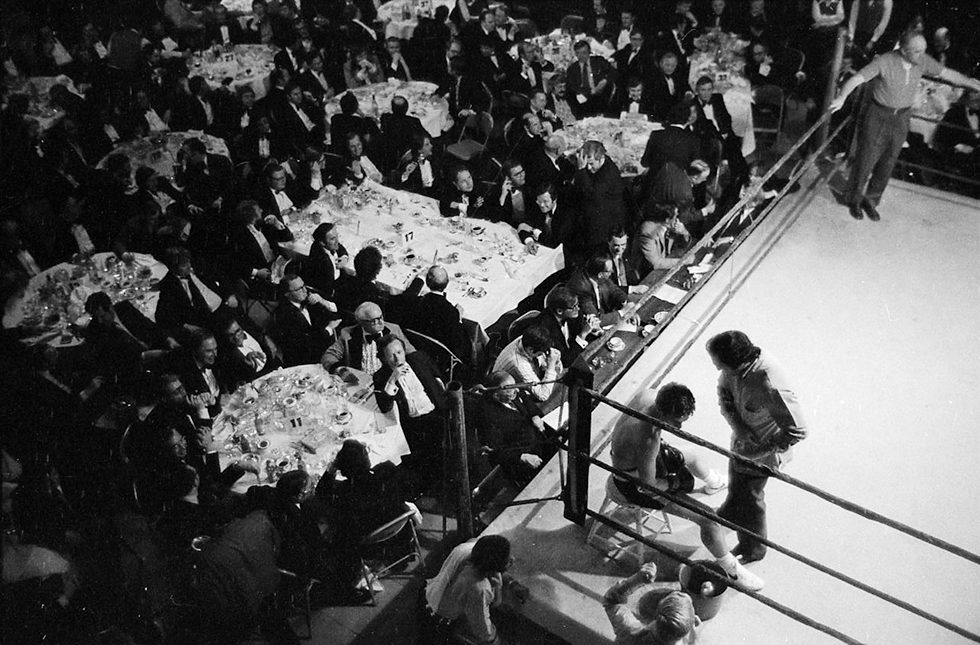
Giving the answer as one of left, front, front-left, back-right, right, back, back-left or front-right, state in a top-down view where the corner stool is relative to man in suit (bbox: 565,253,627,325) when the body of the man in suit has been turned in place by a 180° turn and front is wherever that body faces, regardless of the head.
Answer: back-left

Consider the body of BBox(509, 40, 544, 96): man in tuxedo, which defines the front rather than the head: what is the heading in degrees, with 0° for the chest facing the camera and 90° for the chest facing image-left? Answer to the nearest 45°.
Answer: approximately 315°

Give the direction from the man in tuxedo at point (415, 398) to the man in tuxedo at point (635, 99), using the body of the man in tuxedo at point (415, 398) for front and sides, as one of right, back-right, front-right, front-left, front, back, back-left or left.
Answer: back-left

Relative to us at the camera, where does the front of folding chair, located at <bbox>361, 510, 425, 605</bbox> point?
facing away from the viewer and to the left of the viewer

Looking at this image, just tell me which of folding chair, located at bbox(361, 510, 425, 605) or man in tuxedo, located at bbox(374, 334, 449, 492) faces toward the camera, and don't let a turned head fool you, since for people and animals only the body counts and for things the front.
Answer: the man in tuxedo

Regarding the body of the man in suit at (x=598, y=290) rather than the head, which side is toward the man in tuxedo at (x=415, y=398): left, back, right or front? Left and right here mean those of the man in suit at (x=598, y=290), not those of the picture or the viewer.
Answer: right

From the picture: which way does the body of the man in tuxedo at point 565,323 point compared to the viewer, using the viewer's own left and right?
facing the viewer and to the right of the viewer

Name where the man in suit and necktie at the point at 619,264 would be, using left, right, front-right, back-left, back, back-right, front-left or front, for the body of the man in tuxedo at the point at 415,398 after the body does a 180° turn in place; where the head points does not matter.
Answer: front-right

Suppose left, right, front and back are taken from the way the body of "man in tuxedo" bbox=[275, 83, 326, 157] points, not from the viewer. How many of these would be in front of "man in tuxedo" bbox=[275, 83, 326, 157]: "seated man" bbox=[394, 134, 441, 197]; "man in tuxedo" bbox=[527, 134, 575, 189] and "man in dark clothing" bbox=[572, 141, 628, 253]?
3

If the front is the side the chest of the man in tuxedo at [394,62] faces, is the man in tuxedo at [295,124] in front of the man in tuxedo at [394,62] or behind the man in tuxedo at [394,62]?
in front

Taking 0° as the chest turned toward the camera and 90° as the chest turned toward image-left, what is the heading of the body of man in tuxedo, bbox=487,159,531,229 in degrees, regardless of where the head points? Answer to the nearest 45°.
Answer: approximately 315°

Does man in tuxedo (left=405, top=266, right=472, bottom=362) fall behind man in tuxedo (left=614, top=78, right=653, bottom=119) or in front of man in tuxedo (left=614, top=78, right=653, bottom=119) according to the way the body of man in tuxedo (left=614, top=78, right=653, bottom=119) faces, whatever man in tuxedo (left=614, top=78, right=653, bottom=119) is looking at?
in front
